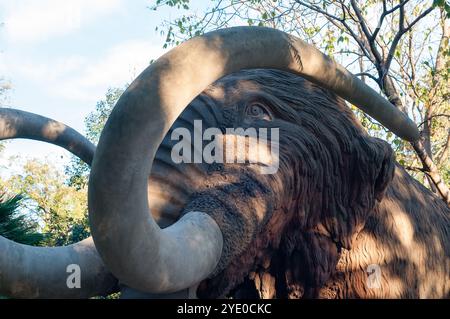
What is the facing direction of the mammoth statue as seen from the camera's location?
facing the viewer and to the left of the viewer

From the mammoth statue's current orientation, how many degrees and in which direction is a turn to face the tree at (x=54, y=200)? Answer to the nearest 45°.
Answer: approximately 135° to its right
